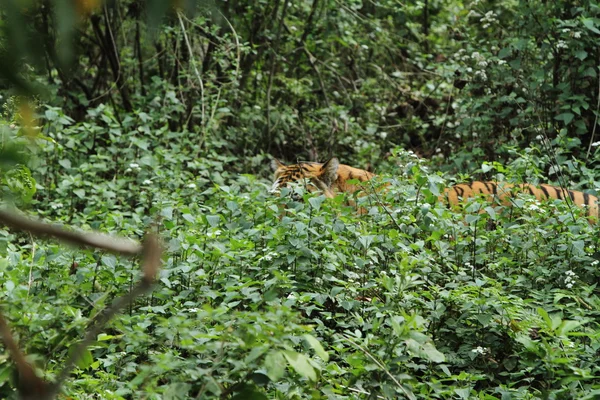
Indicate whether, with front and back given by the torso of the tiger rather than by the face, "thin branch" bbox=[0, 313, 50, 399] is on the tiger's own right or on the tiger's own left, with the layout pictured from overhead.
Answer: on the tiger's own left

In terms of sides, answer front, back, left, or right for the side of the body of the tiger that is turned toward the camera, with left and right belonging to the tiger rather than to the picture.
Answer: left
